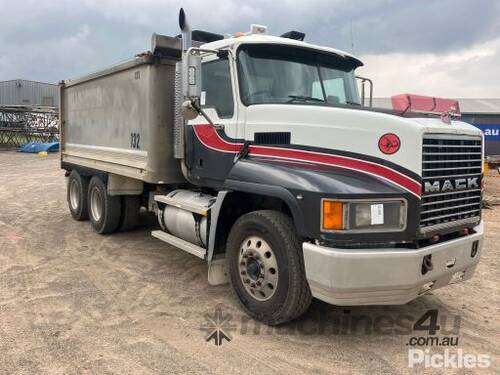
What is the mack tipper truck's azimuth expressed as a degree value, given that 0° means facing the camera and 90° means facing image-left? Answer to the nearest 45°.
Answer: approximately 315°

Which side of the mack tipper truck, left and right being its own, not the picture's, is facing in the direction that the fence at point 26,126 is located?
back
